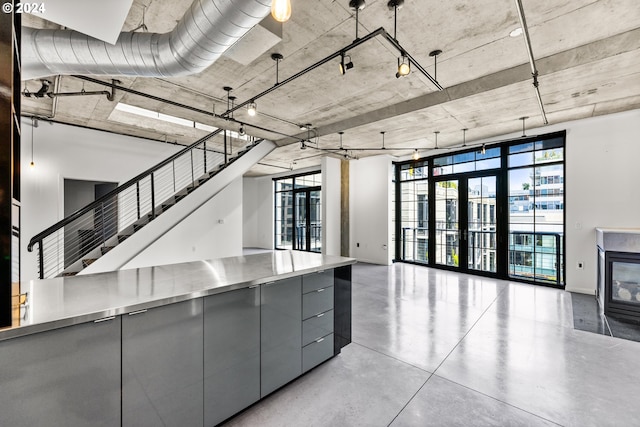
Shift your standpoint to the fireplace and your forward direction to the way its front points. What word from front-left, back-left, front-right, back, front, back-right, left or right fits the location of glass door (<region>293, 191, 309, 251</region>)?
front-right

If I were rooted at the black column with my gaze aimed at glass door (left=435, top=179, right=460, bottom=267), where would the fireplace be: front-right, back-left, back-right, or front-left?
front-right

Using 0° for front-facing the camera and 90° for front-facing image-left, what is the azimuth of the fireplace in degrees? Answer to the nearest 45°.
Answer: approximately 45°

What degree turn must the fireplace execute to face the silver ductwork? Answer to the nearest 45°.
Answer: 0° — it already faces it

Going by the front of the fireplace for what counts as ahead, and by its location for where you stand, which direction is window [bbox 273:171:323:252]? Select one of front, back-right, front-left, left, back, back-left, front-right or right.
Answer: front-right

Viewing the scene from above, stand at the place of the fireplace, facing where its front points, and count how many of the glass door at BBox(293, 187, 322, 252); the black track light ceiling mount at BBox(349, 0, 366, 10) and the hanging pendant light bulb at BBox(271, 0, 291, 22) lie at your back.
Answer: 0

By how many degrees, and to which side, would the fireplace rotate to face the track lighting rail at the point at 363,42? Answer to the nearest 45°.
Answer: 0° — it already faces it

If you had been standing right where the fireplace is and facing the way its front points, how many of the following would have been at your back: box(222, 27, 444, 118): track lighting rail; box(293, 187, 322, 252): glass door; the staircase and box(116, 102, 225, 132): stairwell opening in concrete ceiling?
0

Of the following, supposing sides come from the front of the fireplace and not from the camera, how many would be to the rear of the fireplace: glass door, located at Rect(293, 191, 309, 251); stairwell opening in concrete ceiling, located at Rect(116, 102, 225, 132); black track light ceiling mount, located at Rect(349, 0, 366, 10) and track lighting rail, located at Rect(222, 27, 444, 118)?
0

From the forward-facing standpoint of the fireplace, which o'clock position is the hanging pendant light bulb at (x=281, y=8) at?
The hanging pendant light bulb is roughly at 11 o'clock from the fireplace.

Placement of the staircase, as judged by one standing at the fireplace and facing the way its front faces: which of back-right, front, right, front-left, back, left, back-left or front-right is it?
front

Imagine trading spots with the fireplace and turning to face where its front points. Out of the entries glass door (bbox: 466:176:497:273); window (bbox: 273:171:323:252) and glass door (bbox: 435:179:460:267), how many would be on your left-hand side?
0

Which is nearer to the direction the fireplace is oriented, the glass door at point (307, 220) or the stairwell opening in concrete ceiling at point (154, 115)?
the stairwell opening in concrete ceiling

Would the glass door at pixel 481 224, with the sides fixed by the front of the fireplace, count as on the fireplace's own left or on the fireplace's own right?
on the fireplace's own right

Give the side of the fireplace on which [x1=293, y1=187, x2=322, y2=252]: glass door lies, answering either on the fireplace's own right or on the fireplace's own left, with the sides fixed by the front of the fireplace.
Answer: on the fireplace's own right
